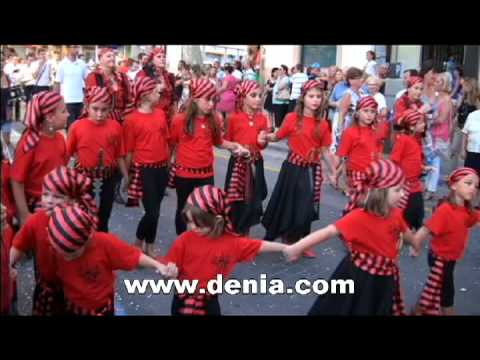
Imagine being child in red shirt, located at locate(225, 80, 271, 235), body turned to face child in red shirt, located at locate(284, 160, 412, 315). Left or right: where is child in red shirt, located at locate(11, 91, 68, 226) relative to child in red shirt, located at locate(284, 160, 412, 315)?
right

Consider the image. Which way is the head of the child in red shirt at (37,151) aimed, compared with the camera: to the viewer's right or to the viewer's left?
to the viewer's right

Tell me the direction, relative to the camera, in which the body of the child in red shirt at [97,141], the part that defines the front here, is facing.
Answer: toward the camera

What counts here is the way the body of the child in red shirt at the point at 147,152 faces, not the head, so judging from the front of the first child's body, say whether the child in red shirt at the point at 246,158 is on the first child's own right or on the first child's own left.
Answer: on the first child's own left

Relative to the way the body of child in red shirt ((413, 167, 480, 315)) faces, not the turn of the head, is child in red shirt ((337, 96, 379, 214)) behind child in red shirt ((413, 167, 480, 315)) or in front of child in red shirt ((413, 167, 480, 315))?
behind

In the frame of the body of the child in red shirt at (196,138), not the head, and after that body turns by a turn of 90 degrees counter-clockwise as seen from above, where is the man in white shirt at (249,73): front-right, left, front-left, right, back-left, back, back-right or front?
front-left

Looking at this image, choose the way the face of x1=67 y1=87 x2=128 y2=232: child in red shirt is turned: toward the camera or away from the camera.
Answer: toward the camera

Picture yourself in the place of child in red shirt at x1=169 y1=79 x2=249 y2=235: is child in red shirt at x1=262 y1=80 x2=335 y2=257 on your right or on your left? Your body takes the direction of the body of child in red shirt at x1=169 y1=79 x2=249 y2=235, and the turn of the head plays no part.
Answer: on your left

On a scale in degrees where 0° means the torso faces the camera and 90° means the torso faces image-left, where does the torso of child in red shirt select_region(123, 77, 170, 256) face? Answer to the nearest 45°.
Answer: approximately 315°

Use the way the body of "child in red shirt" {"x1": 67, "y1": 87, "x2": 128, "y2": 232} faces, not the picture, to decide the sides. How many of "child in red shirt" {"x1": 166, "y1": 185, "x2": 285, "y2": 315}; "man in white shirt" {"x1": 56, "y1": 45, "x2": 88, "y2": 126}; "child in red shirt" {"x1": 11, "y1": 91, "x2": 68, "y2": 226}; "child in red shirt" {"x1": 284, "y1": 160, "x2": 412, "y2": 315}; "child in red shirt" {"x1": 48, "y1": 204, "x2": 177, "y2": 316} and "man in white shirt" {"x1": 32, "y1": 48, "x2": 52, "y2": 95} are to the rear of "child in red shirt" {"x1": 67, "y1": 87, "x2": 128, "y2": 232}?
2

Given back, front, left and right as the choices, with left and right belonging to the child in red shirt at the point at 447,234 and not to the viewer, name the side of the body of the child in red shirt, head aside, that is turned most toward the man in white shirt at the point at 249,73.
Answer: back

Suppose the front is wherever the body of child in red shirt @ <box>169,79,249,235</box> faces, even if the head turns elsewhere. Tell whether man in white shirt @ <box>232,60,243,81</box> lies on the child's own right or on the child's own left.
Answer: on the child's own left
